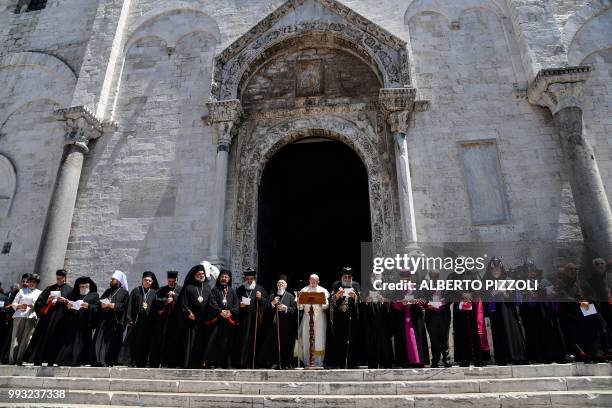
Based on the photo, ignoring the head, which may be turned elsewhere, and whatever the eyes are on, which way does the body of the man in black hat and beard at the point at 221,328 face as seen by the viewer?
toward the camera

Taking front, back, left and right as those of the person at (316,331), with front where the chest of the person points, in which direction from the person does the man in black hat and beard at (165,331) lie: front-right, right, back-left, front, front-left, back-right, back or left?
right

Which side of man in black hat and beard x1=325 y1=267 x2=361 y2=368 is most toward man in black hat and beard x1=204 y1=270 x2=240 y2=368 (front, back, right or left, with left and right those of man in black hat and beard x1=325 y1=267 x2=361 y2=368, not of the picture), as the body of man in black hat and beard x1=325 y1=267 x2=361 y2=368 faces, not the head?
right

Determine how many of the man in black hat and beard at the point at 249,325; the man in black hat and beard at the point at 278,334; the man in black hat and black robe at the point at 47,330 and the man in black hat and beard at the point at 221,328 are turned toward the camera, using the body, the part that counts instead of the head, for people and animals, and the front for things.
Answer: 4

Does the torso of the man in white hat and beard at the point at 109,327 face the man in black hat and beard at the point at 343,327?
no

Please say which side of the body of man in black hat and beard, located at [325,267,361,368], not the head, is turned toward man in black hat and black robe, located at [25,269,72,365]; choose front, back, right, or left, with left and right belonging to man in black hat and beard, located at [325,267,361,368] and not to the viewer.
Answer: right

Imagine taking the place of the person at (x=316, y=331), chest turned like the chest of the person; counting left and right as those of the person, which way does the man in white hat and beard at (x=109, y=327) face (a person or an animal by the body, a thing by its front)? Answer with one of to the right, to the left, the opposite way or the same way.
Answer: the same way

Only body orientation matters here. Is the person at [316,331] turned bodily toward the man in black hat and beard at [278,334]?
no

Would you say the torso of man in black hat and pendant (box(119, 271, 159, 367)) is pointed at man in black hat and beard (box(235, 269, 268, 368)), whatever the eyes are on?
no

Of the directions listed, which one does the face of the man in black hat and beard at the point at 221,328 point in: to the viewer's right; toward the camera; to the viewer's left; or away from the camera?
toward the camera

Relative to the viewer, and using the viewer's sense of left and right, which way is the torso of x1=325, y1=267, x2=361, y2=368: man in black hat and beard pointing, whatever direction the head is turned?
facing the viewer

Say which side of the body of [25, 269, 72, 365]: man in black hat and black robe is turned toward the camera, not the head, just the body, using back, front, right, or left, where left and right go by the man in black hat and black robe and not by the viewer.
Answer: front

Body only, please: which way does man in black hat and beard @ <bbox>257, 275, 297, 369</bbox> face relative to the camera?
toward the camera

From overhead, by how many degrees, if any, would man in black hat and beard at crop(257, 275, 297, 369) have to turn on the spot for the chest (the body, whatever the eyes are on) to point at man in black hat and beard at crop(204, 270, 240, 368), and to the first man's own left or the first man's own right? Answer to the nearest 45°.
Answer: approximately 90° to the first man's own right
